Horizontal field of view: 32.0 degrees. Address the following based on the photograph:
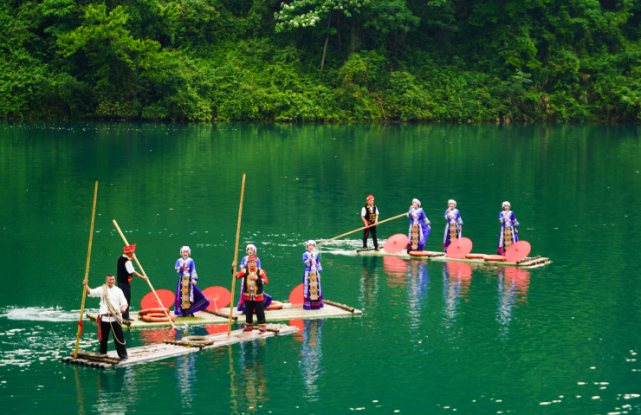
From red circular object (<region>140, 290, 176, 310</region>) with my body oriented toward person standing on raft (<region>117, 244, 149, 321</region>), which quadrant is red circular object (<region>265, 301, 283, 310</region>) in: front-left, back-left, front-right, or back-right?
back-left

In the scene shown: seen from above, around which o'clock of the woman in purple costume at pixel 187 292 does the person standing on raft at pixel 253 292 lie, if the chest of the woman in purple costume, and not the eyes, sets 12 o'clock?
The person standing on raft is roughly at 10 o'clock from the woman in purple costume.

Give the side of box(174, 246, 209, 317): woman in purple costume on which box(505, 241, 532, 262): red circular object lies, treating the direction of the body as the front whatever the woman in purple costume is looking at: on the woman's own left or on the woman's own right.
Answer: on the woman's own left

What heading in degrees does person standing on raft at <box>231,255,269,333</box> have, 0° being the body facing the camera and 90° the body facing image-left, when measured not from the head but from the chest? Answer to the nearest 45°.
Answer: approximately 0°

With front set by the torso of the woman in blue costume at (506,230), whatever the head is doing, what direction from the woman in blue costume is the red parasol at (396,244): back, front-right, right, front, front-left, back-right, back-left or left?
right

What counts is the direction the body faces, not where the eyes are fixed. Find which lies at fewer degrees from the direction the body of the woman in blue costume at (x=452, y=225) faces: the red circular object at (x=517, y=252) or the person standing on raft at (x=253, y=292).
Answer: the person standing on raft
